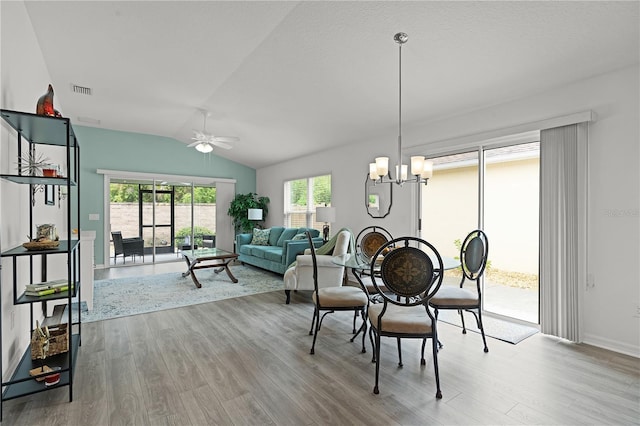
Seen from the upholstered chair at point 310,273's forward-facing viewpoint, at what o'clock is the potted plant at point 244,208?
The potted plant is roughly at 2 o'clock from the upholstered chair.

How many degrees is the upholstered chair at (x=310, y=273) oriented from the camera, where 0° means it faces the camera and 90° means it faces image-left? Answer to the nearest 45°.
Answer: approximately 90°

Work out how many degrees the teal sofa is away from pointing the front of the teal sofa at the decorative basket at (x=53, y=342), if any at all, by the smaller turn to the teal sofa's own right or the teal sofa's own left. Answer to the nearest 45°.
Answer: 0° — it already faces it

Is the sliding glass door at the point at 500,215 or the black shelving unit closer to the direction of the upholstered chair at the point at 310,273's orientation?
the black shelving unit

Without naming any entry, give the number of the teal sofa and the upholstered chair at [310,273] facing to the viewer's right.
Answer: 0

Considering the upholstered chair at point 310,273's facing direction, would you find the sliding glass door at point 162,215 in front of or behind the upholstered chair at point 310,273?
in front

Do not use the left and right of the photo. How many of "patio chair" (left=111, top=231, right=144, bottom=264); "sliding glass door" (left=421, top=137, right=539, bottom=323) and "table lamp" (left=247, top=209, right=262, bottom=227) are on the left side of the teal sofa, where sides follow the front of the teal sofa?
1

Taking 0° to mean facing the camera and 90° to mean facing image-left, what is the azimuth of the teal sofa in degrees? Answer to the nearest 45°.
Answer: approximately 45°

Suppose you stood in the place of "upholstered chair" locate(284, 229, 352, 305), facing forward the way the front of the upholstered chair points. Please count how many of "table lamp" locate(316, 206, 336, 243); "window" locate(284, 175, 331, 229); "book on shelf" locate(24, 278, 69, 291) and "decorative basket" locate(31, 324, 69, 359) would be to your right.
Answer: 2

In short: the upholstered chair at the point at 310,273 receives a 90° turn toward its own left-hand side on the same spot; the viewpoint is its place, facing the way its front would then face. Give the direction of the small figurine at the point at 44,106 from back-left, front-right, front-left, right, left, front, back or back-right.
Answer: front-right

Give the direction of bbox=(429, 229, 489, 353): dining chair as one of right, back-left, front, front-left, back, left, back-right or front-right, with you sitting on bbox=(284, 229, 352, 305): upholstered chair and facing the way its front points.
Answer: back-left
